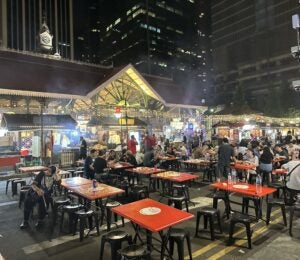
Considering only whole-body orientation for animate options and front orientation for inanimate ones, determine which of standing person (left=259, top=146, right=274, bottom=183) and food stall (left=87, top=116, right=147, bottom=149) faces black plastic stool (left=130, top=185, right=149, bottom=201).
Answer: the food stall

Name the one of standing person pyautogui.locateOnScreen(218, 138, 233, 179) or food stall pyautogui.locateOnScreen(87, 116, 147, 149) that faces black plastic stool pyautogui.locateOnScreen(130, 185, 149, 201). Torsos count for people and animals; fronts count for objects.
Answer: the food stall

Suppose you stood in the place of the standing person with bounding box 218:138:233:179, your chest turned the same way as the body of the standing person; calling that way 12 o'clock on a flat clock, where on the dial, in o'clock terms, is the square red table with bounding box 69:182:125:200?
The square red table is roughly at 7 o'clock from the standing person.

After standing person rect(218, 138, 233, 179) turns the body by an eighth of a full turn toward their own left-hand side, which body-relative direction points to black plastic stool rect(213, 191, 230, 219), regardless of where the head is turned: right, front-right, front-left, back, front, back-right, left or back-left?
back-left

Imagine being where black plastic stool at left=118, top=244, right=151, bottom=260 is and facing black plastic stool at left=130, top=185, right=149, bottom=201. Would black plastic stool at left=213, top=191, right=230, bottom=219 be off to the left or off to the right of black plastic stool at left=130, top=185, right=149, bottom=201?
right

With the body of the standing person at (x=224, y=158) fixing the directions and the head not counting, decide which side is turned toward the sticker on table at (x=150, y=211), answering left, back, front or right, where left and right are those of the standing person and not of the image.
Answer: back

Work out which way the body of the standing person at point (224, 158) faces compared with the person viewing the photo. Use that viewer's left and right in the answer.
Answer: facing away from the viewer
